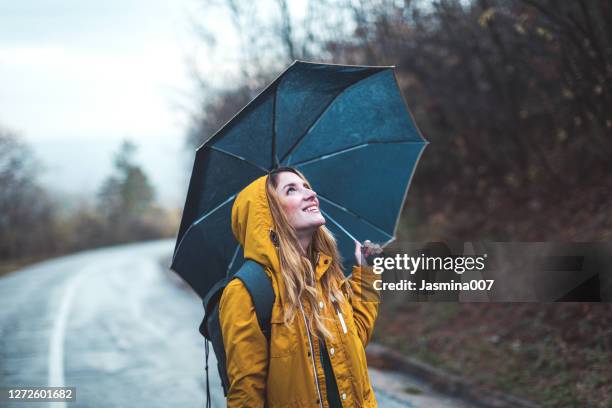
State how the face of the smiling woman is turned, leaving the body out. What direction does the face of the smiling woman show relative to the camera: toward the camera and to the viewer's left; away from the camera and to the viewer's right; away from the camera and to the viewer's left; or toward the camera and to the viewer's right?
toward the camera and to the viewer's right

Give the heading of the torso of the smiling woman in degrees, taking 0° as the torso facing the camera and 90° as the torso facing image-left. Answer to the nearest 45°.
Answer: approximately 315°

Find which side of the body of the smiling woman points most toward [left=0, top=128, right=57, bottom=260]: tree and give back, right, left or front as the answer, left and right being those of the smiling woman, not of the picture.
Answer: back
